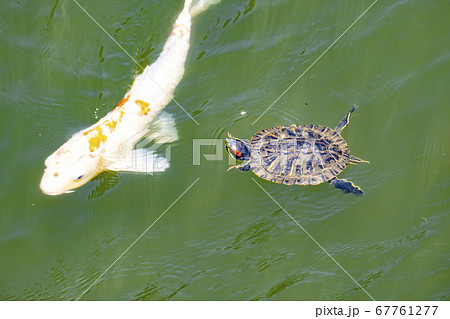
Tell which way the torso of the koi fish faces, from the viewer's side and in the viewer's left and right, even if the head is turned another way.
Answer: facing the viewer and to the left of the viewer

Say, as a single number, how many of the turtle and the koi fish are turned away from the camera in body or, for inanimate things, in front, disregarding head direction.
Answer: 0

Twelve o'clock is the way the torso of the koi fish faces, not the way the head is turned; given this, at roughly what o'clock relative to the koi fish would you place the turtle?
The turtle is roughly at 8 o'clock from the koi fish.

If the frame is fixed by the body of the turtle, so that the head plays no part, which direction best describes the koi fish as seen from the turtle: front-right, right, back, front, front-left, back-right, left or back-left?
front

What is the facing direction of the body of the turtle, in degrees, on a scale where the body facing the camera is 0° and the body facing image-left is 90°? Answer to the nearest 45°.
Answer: approximately 90°
